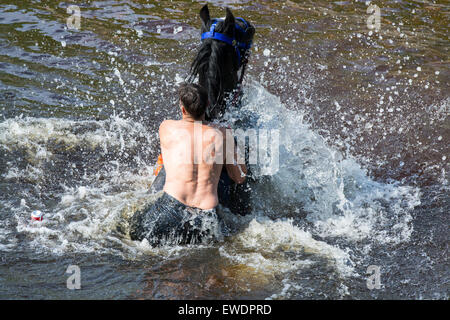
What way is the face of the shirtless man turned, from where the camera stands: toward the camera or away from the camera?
away from the camera

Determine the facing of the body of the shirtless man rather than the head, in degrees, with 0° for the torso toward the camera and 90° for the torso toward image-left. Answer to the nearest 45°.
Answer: approximately 180°
